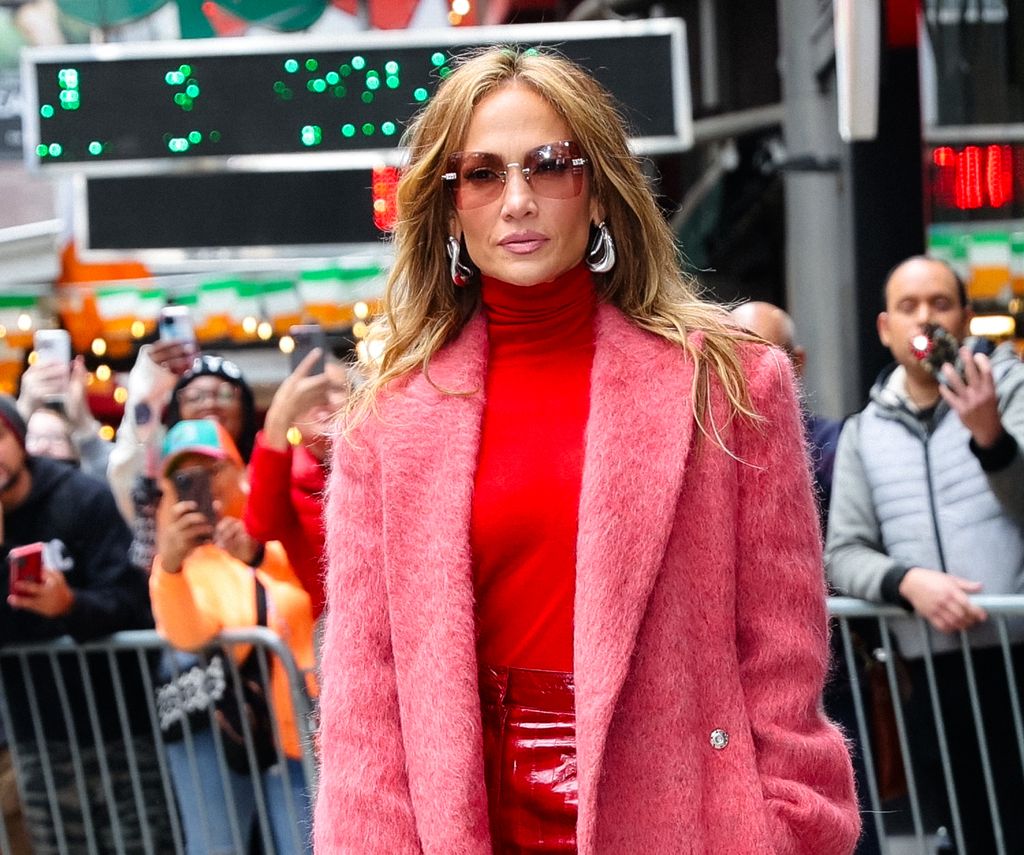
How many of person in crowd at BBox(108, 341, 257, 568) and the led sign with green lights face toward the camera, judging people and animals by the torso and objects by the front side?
2

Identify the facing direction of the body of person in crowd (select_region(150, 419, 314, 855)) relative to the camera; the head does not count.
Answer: toward the camera

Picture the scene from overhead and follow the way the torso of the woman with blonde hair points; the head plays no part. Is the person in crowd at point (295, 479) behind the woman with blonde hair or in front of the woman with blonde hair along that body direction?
behind

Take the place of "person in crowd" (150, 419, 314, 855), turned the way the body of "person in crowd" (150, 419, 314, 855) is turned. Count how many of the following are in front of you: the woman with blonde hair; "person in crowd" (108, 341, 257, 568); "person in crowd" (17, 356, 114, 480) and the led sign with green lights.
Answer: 1

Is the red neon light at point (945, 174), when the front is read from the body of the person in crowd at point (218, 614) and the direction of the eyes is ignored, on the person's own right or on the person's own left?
on the person's own left

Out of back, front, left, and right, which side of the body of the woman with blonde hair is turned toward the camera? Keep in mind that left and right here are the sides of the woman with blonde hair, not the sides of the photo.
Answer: front

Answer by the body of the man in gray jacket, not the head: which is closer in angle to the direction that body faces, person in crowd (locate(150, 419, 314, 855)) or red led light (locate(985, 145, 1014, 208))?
the person in crowd

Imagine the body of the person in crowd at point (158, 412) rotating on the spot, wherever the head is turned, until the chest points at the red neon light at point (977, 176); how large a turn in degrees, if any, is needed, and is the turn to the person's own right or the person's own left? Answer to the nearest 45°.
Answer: approximately 90° to the person's own left

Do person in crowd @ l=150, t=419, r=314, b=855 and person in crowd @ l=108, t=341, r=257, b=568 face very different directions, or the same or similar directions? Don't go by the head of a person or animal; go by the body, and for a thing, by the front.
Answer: same or similar directions

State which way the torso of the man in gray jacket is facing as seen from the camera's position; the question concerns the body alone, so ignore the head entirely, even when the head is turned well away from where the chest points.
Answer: toward the camera

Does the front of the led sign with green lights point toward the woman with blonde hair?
yes

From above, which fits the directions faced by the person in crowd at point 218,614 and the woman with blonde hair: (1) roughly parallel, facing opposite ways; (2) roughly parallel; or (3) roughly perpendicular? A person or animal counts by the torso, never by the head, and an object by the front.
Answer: roughly parallel

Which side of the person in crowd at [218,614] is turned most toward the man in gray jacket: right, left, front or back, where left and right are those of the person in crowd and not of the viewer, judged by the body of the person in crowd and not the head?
left

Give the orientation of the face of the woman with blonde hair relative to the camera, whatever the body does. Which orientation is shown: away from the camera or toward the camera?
toward the camera

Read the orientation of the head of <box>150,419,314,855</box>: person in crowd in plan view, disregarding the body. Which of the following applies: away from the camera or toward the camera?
toward the camera

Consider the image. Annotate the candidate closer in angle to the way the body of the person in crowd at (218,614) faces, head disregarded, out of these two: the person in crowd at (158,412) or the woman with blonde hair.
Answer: the woman with blonde hair

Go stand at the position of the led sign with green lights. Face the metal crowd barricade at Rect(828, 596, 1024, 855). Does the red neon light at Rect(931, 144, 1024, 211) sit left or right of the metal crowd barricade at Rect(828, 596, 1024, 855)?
left

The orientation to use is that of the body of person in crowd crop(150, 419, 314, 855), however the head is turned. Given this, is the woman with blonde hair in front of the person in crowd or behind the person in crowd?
in front
